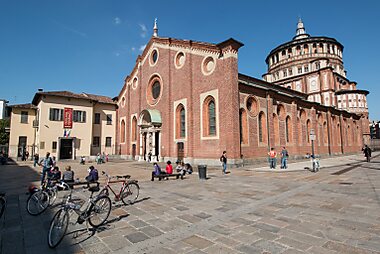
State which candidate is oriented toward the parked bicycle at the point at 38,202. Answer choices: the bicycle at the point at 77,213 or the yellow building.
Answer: the yellow building

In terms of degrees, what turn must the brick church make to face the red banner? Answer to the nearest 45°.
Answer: approximately 45° to its right

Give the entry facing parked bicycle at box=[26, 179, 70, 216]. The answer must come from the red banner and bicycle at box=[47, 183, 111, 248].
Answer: the red banner

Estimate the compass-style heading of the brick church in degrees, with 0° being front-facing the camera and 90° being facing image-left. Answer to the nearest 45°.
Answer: approximately 45°

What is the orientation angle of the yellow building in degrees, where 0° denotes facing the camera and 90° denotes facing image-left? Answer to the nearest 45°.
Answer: approximately 0°

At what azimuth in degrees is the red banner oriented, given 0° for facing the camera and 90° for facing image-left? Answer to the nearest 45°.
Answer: approximately 0°

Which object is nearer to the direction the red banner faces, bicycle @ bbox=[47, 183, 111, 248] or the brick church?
the bicycle

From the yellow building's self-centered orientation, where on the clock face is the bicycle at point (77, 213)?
The bicycle is roughly at 12 o'clock from the yellow building.

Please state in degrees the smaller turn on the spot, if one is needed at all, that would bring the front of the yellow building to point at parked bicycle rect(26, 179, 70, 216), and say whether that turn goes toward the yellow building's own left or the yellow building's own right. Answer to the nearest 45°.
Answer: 0° — it already faces it

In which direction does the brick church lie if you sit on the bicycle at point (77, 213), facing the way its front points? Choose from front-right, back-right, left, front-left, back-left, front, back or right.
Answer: back
